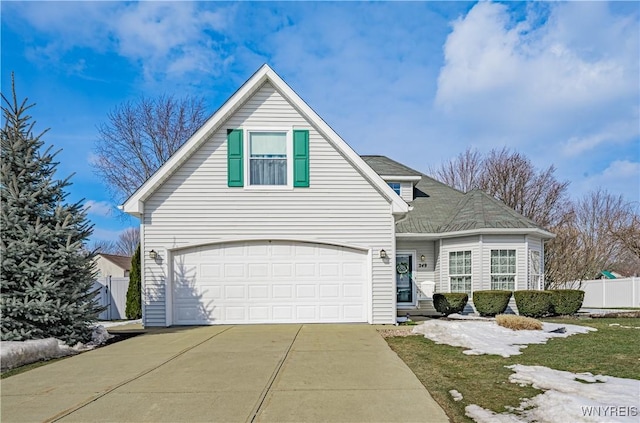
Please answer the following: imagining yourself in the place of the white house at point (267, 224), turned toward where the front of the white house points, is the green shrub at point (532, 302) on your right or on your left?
on your left

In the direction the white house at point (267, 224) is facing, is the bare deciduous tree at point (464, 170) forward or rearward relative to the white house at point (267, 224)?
rearward

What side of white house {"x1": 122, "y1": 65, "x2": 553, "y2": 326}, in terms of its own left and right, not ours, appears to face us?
front

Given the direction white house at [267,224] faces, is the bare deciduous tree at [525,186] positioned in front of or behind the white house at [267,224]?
behind

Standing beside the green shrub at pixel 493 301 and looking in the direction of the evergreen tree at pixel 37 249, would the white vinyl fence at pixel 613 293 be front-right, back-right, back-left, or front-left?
back-right

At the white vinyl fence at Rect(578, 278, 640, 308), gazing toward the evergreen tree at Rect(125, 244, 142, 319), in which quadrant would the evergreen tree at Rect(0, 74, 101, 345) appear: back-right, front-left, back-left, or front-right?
front-left
